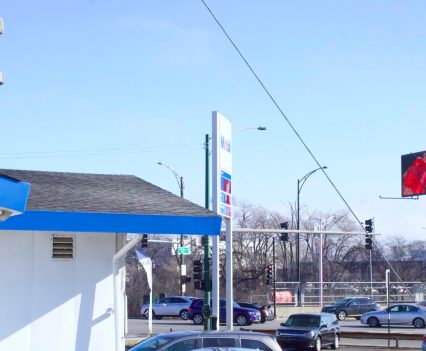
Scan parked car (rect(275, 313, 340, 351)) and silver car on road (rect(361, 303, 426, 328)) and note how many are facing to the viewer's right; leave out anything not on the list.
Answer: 0

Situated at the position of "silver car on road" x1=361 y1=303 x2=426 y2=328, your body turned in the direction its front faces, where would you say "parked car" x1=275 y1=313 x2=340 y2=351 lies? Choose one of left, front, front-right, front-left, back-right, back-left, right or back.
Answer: left

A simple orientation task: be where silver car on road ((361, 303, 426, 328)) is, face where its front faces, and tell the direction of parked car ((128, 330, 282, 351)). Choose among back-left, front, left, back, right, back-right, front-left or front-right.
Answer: left

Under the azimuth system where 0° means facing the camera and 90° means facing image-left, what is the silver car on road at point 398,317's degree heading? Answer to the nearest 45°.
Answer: approximately 90°

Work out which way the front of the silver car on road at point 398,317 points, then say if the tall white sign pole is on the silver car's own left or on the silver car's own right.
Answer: on the silver car's own left
